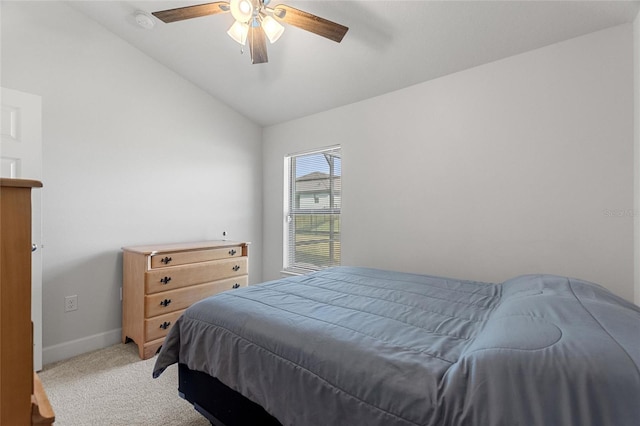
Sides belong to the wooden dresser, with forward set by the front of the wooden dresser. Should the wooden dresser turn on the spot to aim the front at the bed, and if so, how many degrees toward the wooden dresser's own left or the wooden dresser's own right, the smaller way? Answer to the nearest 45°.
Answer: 0° — it already faces it

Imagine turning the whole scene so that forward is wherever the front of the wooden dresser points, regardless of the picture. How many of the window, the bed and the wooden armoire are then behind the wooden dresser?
0

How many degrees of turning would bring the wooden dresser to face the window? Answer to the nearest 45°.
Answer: approximately 45° to its left

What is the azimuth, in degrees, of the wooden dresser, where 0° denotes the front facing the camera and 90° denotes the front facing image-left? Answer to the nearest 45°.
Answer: approximately 315°

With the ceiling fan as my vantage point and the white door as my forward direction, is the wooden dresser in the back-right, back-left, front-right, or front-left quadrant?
front-right

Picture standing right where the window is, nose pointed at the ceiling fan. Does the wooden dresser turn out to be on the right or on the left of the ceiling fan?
right

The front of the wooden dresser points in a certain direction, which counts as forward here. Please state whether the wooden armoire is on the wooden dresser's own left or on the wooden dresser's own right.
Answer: on the wooden dresser's own right
